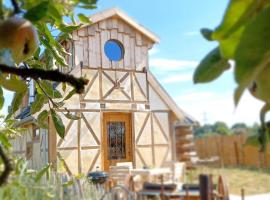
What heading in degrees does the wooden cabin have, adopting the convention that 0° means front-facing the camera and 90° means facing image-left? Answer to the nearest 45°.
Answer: approximately 0°

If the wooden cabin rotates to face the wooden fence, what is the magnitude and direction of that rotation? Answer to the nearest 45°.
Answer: approximately 135° to its left
